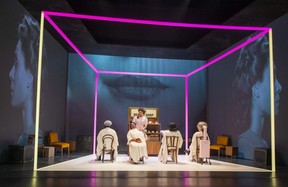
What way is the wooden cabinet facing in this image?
toward the camera

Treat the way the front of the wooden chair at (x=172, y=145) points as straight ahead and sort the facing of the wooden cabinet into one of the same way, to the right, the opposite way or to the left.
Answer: the opposite way

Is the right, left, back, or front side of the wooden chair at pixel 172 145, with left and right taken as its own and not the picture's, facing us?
back

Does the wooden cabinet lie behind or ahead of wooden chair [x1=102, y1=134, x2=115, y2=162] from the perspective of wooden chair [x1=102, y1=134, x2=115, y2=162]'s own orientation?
ahead

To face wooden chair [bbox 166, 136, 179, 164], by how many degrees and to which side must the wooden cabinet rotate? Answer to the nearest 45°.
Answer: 0° — it already faces it

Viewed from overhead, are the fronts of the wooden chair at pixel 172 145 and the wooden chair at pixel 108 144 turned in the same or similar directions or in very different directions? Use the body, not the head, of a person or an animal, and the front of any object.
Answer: same or similar directions

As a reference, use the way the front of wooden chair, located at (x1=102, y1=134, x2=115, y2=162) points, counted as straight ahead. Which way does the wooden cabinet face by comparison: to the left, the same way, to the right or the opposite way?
the opposite way

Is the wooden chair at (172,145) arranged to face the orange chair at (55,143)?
no

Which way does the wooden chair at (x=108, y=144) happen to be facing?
away from the camera

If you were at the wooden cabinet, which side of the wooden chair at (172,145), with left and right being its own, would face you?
front

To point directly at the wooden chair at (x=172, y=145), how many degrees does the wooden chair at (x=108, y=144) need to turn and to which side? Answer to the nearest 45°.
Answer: approximately 90° to its right

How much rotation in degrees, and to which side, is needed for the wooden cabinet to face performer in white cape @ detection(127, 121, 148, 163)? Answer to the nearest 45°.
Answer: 0° — it already faces them

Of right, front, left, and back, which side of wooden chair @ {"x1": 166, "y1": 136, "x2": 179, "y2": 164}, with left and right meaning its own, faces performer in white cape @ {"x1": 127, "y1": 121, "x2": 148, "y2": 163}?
left

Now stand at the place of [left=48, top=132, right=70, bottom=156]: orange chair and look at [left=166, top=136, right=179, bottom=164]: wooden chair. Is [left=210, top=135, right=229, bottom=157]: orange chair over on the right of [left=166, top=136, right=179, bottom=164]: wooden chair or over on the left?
left
